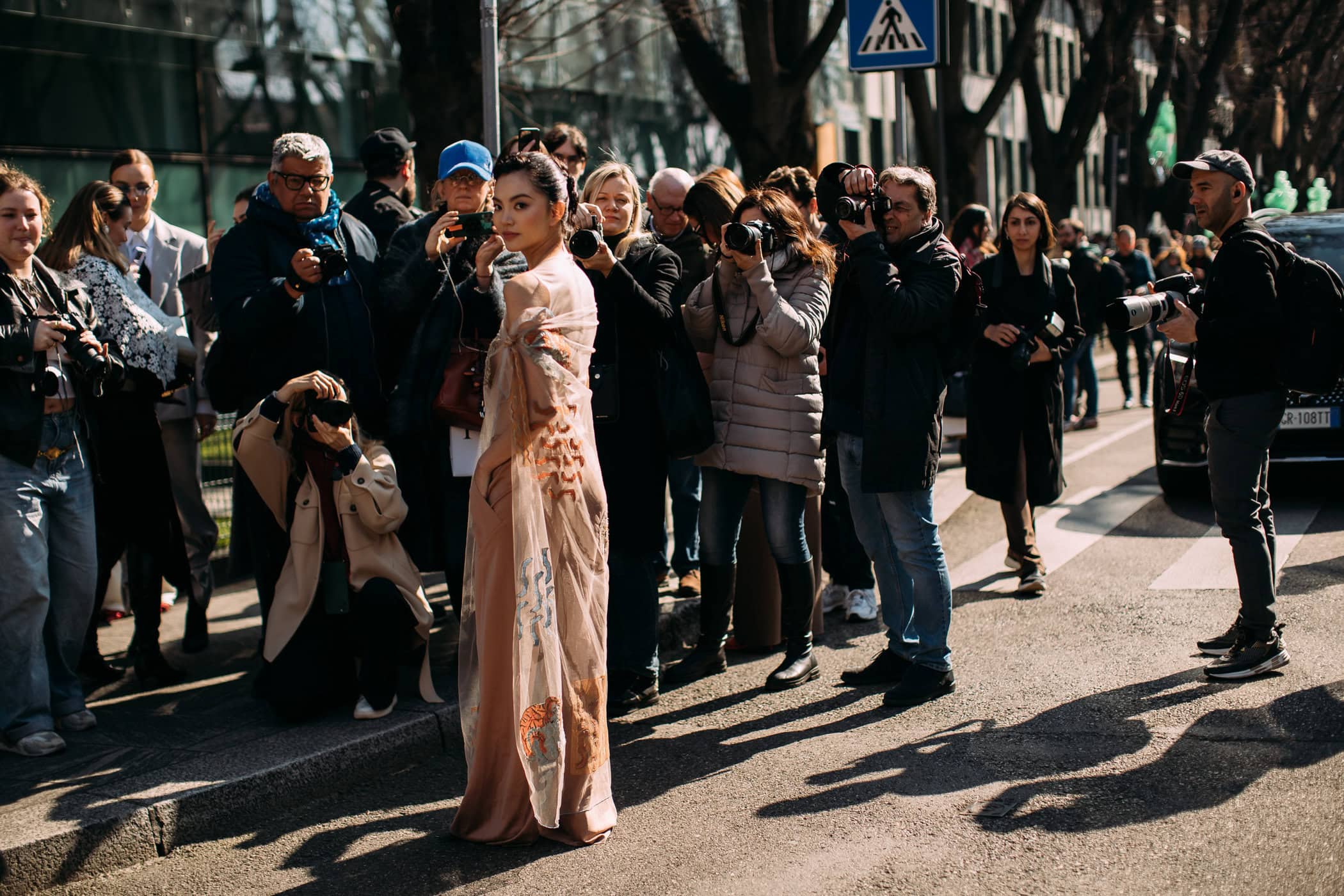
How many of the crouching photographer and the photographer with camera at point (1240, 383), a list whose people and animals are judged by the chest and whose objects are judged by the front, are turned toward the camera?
1

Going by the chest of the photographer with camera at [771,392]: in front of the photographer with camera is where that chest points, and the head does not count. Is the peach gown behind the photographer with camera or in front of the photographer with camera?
in front

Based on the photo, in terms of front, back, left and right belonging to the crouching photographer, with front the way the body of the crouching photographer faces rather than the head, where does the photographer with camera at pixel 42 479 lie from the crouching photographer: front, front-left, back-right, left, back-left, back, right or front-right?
right

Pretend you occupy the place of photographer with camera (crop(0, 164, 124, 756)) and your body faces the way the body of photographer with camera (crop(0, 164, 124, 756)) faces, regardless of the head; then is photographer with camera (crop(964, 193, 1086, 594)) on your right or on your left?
on your left

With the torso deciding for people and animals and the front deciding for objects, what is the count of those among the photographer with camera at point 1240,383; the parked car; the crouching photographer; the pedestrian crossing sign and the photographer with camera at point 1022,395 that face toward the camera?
4

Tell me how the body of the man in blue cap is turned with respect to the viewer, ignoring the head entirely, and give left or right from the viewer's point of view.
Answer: facing the viewer and to the right of the viewer

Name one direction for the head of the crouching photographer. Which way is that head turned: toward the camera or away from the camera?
toward the camera

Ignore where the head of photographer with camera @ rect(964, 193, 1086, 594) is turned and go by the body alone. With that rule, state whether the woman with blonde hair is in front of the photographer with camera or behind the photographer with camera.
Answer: in front

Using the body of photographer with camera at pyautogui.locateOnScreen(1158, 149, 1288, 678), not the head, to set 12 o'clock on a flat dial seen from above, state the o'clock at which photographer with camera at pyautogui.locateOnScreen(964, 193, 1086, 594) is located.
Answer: photographer with camera at pyautogui.locateOnScreen(964, 193, 1086, 594) is roughly at 2 o'clock from photographer with camera at pyautogui.locateOnScreen(1158, 149, 1288, 678).

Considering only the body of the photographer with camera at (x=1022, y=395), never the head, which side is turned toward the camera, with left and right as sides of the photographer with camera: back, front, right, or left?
front

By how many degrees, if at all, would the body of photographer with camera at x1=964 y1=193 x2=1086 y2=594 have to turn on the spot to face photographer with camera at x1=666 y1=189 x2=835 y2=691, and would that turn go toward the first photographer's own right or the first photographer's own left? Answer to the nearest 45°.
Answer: approximately 45° to the first photographer's own right

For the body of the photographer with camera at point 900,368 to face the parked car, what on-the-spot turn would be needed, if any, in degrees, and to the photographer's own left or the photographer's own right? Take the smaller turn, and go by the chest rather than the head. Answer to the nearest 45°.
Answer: approximately 180°

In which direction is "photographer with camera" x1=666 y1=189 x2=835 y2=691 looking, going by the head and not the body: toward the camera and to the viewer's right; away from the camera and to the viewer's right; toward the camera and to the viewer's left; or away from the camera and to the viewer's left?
toward the camera and to the viewer's left

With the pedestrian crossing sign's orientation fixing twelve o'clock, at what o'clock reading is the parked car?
The parked car is roughly at 8 o'clock from the pedestrian crossing sign.

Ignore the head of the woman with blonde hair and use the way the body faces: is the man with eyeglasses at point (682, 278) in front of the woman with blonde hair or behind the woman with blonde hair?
behind
